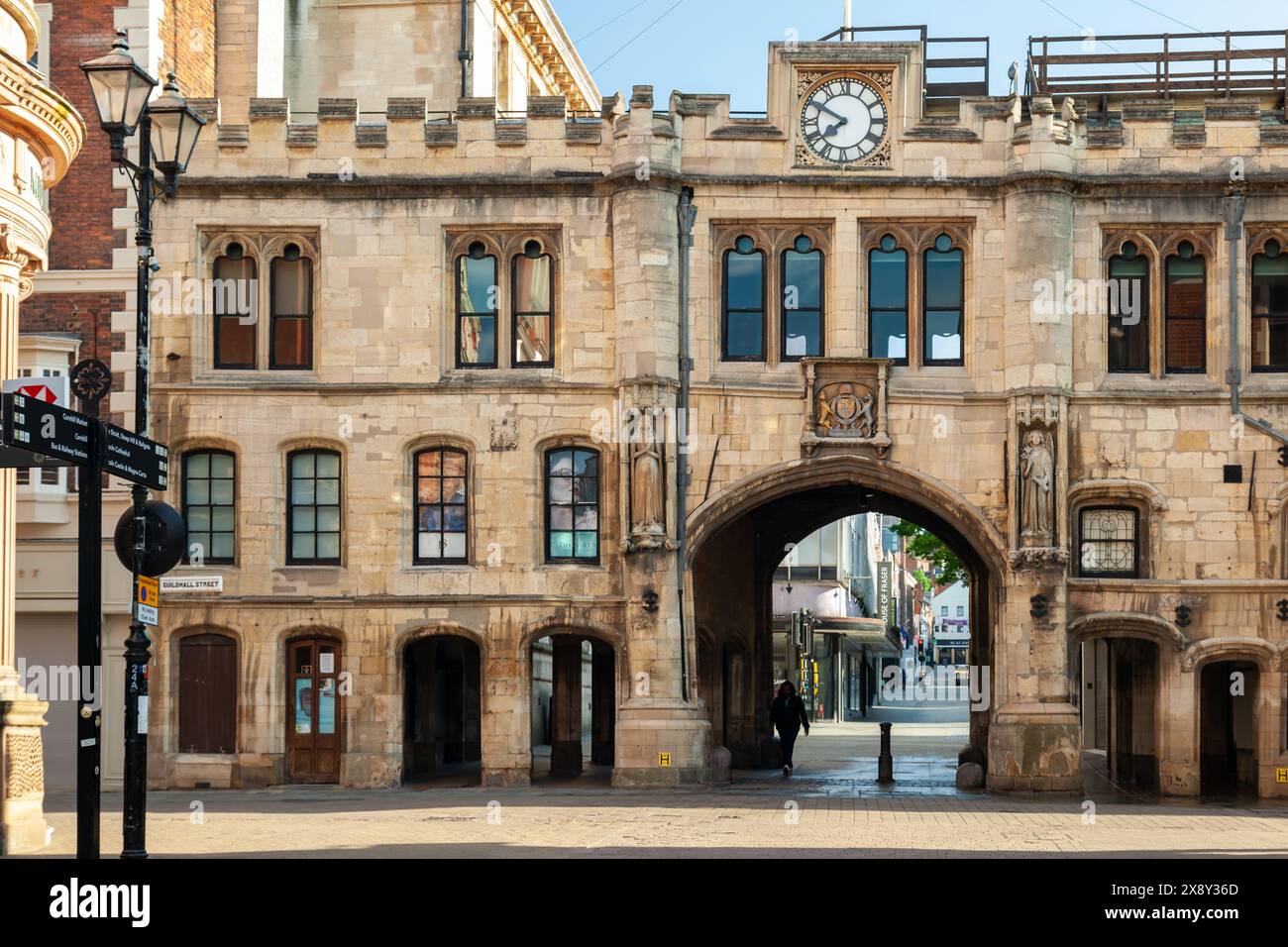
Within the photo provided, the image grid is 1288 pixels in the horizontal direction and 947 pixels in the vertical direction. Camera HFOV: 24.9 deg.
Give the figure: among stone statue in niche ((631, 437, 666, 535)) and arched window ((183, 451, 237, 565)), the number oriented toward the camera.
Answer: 2

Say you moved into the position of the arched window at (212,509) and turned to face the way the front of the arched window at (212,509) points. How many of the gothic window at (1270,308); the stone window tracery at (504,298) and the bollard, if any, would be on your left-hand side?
3

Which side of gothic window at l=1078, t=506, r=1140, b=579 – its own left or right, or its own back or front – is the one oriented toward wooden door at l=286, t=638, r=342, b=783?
right

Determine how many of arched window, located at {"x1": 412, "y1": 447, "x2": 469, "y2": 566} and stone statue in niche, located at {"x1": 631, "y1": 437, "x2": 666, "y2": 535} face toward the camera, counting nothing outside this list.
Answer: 2
